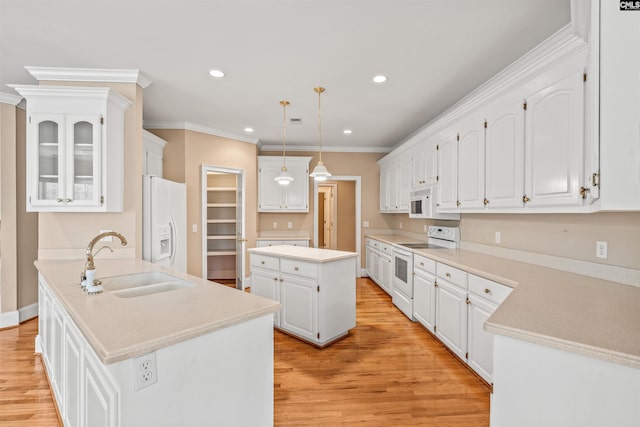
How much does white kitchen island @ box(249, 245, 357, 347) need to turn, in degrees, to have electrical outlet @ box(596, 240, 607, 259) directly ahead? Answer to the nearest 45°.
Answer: approximately 90° to its left

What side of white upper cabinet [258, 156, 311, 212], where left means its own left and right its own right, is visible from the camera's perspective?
front

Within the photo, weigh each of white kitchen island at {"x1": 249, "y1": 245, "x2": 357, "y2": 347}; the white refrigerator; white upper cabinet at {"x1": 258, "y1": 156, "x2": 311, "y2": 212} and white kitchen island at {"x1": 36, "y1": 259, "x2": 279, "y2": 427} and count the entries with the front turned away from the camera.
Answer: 0

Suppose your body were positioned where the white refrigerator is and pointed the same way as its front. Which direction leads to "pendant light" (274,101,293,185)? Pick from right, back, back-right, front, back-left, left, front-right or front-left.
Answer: front-left

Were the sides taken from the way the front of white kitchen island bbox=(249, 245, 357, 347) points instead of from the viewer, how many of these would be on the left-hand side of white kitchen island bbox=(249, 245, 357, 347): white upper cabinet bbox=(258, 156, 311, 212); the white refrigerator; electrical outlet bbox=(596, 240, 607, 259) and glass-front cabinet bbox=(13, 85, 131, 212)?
1

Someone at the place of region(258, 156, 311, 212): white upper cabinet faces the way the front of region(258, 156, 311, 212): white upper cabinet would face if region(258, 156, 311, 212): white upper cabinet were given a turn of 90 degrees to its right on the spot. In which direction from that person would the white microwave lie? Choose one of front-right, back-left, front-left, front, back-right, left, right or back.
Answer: back-left

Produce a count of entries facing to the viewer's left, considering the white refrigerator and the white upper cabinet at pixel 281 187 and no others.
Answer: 0

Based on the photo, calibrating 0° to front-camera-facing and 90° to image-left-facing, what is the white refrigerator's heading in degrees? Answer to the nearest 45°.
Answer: approximately 315°

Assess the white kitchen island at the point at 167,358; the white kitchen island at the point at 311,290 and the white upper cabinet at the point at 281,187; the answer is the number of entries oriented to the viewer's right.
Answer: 0

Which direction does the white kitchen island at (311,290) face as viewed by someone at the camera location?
facing the viewer and to the left of the viewer

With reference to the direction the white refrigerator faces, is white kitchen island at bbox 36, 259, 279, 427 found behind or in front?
in front

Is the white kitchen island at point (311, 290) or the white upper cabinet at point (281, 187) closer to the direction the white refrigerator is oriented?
the white kitchen island
